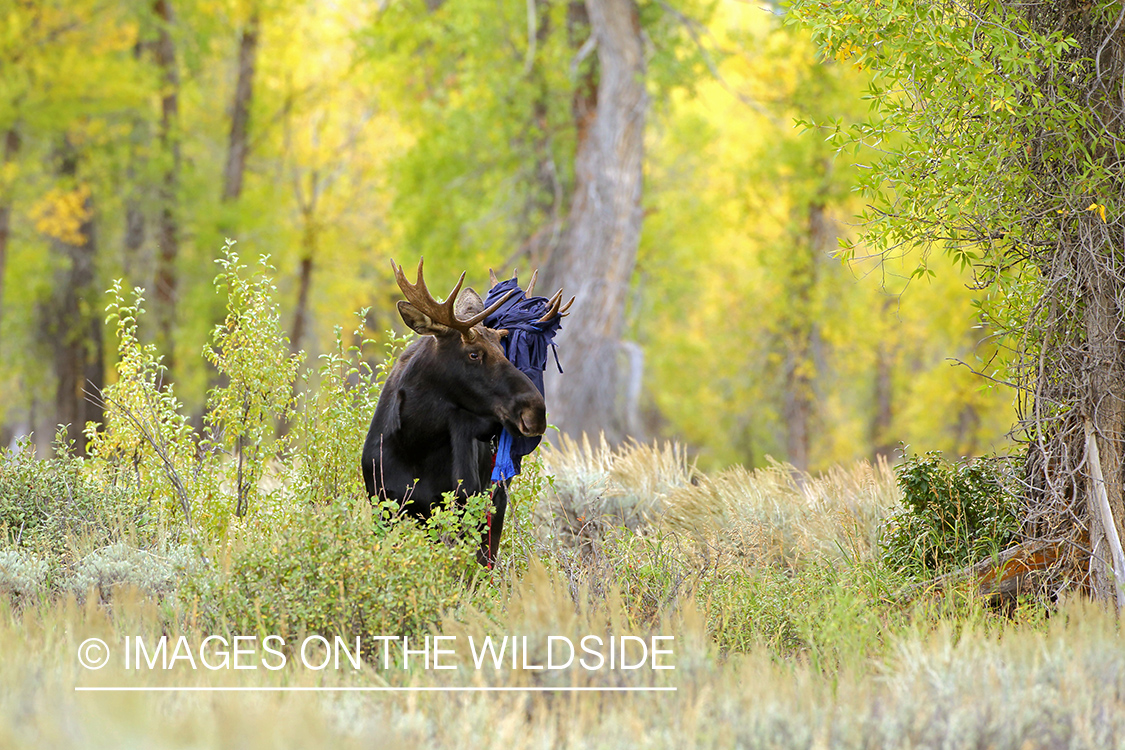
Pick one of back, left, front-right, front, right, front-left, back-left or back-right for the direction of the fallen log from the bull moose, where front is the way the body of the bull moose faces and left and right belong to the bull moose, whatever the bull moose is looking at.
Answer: front-left

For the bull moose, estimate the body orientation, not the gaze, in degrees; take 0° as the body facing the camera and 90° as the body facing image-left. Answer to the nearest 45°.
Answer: approximately 315°

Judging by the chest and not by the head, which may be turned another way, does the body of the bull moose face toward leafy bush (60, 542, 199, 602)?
no

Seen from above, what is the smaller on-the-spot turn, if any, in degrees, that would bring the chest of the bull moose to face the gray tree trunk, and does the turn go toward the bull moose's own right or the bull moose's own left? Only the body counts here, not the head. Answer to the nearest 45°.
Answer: approximately 135° to the bull moose's own left

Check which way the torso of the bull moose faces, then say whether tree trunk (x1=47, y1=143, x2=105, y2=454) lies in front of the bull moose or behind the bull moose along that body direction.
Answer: behind

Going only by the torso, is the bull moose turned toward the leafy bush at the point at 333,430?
no

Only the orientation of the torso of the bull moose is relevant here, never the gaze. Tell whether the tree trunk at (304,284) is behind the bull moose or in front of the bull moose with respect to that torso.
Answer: behind

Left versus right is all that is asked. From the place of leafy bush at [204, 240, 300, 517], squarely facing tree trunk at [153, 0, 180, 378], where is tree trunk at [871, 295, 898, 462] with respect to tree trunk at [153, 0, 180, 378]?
right

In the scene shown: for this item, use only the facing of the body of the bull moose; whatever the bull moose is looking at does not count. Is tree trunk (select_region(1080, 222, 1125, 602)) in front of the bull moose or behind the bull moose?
in front

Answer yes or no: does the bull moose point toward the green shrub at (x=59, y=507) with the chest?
no

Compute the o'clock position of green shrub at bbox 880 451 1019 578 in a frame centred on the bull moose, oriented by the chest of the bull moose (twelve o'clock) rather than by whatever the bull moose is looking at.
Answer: The green shrub is roughly at 10 o'clock from the bull moose.

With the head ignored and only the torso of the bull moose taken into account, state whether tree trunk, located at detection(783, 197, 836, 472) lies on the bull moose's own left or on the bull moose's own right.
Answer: on the bull moose's own left
